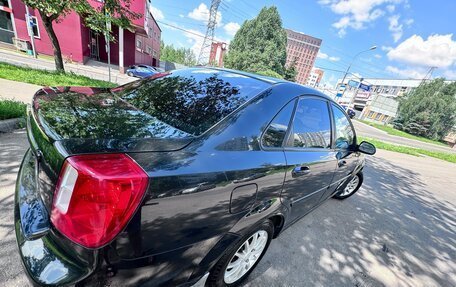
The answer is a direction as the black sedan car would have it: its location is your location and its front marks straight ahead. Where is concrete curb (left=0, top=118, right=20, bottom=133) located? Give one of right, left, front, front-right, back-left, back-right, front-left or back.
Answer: left

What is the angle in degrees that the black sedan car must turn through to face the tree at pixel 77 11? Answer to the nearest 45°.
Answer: approximately 90° to its left

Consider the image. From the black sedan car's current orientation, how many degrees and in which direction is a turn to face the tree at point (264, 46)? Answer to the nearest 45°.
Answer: approximately 45° to its left

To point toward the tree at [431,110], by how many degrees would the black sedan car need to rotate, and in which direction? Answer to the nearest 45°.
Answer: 0° — it already faces it

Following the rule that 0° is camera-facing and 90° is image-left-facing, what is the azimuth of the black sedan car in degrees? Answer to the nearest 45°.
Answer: approximately 225°

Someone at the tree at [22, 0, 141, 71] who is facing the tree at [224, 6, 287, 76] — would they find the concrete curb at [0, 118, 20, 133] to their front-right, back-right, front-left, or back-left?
back-right

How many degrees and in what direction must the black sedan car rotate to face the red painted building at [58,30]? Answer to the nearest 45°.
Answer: approximately 90° to its left
